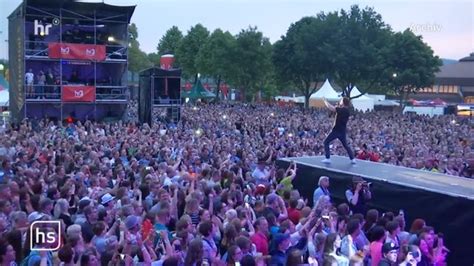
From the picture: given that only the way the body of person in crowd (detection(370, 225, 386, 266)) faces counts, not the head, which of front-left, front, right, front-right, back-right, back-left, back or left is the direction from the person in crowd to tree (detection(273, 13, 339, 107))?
front-left

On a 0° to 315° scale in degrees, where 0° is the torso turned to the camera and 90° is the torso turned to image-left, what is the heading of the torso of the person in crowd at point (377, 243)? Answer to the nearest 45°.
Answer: approximately 225°

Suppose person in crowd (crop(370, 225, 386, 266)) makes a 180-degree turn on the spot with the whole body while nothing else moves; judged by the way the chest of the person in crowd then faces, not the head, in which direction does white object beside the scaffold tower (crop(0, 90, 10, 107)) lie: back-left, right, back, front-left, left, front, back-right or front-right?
right

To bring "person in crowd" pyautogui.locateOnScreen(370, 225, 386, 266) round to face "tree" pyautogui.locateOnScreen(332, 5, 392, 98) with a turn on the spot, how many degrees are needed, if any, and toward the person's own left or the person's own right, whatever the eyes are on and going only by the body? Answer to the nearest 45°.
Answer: approximately 45° to the person's own left

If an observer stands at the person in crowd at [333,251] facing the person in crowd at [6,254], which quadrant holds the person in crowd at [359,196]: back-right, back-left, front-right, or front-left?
back-right

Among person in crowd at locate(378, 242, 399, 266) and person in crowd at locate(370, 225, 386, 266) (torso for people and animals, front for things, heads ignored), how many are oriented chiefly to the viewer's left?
0
